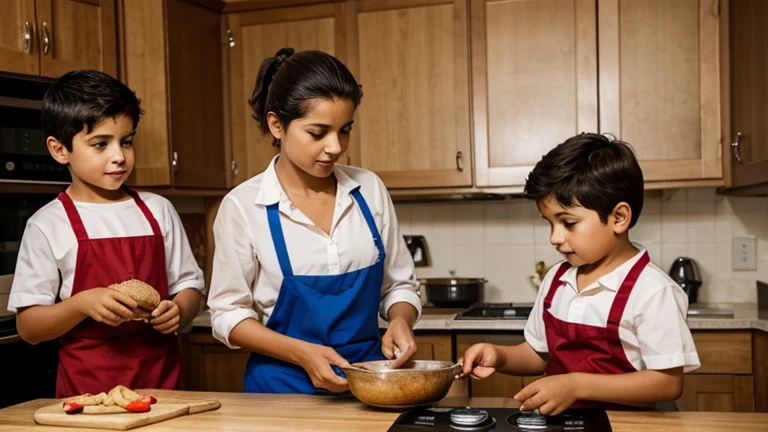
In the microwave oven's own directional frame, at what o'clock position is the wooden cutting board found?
The wooden cutting board is roughly at 12 o'clock from the microwave oven.

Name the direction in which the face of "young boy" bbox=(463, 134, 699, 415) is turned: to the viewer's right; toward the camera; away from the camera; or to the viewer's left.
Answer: to the viewer's left

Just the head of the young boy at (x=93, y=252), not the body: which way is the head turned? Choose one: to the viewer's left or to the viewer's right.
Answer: to the viewer's right

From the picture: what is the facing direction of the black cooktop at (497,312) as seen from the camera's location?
facing the viewer

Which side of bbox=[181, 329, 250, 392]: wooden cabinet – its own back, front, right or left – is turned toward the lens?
front

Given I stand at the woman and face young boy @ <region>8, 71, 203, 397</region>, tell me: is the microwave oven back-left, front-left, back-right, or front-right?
front-right

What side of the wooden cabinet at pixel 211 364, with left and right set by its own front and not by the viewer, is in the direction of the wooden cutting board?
front

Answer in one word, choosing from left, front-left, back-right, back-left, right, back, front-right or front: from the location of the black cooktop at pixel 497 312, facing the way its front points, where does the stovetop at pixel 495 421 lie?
front

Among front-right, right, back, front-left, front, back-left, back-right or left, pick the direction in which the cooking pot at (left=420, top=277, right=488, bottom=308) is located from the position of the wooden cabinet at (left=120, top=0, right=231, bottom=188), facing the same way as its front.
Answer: front-left

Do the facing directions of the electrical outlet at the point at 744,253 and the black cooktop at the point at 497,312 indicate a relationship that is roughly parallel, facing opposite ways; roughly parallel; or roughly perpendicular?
roughly parallel

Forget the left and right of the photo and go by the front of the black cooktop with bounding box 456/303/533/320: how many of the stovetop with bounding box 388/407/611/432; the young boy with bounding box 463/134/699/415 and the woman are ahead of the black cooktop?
3

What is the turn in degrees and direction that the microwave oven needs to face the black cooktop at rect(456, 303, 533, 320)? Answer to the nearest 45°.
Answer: approximately 90° to its left

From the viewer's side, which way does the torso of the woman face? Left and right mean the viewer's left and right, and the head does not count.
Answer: facing the viewer and to the right of the viewer

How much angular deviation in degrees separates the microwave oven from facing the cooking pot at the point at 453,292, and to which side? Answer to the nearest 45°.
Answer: approximately 90° to its left

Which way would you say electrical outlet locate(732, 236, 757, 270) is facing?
toward the camera

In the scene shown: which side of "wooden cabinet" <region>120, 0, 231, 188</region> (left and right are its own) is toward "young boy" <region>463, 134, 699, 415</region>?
front

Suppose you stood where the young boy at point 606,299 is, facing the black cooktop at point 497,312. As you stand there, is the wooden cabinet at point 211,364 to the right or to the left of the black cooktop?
left

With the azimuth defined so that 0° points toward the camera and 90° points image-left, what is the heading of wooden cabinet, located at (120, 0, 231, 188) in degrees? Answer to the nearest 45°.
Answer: approximately 315°
